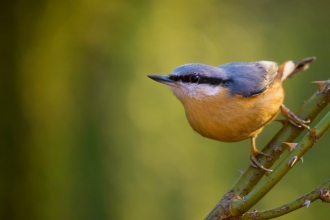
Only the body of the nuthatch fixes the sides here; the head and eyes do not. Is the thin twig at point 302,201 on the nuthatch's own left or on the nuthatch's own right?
on the nuthatch's own left

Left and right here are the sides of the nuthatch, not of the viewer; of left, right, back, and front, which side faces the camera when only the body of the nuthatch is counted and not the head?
left
